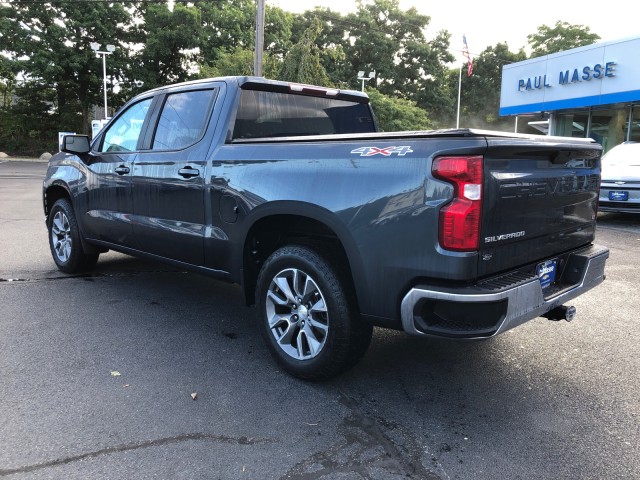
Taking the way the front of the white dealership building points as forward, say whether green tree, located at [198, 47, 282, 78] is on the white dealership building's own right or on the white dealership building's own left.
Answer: on the white dealership building's own right

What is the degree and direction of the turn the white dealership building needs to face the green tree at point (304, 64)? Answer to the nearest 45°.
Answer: approximately 45° to its right

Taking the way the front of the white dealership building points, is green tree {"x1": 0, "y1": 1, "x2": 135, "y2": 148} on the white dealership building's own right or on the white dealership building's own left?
on the white dealership building's own right

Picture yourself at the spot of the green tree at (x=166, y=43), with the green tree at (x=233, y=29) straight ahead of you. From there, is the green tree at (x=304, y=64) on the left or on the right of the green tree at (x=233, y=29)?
right

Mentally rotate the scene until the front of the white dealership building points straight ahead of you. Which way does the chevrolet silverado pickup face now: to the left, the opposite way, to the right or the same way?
to the right

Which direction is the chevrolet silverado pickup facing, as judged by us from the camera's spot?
facing away from the viewer and to the left of the viewer

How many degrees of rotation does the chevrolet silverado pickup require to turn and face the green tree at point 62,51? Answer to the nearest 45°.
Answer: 0° — it already faces it

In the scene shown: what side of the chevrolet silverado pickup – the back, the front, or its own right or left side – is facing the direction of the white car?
right
